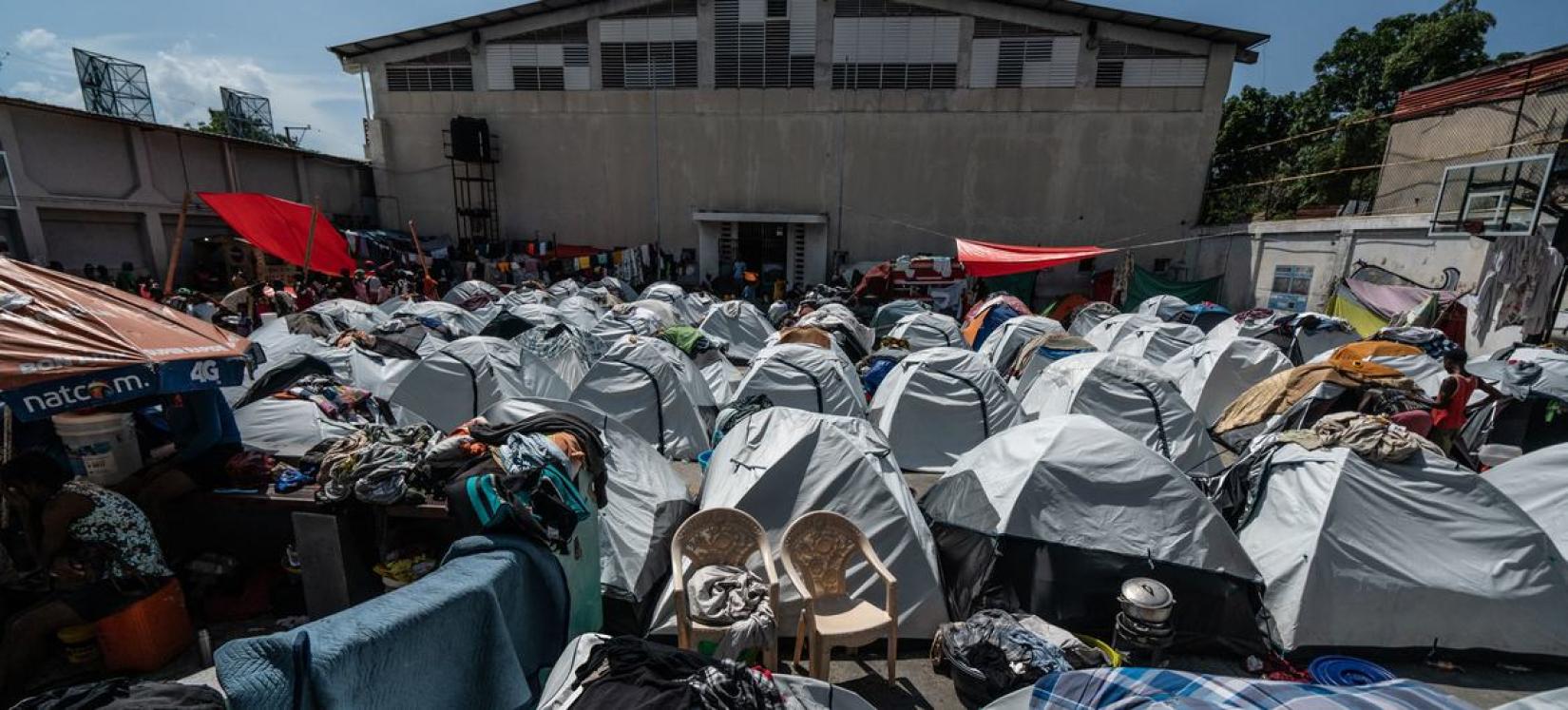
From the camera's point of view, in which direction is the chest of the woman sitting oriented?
to the viewer's left

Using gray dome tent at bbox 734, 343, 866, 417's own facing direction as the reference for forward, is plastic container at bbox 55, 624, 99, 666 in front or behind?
in front

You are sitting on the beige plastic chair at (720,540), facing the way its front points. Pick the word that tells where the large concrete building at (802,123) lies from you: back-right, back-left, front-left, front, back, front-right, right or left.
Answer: back

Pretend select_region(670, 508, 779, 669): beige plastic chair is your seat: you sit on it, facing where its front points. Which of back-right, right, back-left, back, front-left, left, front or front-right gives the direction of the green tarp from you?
back-left

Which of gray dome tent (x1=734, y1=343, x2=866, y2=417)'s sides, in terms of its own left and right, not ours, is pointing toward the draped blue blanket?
front

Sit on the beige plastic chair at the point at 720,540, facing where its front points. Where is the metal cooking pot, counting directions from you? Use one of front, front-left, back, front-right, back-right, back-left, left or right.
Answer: left

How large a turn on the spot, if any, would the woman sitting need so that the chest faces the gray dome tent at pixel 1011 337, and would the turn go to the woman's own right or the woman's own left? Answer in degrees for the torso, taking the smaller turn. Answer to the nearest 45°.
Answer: approximately 180°

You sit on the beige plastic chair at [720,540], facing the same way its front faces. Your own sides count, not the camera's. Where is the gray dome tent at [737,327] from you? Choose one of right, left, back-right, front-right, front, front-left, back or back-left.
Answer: back

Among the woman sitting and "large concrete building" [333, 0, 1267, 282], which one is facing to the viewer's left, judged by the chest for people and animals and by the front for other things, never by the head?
the woman sitting

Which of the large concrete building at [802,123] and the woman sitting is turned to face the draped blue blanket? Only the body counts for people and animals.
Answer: the large concrete building
